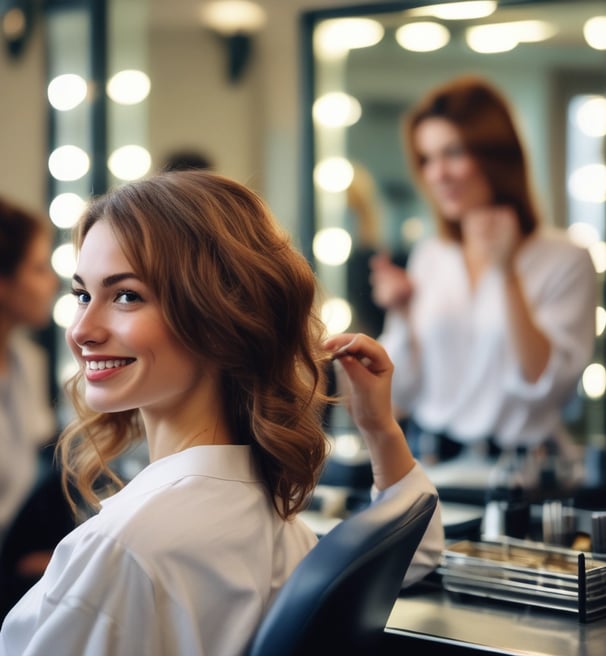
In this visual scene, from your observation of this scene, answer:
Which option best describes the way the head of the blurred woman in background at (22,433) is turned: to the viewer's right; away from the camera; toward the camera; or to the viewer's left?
to the viewer's right

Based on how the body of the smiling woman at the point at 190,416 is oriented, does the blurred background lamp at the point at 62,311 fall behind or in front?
in front

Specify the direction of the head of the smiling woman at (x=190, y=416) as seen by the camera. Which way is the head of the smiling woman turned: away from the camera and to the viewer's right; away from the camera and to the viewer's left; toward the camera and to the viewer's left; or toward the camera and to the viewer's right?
toward the camera and to the viewer's left

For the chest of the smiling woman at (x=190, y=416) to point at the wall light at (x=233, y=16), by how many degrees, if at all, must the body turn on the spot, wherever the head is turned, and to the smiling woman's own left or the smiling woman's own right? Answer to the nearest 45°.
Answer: approximately 45° to the smiling woman's own right

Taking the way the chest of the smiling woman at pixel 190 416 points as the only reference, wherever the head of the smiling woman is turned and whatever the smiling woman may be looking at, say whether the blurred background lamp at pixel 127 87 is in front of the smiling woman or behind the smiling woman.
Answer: in front

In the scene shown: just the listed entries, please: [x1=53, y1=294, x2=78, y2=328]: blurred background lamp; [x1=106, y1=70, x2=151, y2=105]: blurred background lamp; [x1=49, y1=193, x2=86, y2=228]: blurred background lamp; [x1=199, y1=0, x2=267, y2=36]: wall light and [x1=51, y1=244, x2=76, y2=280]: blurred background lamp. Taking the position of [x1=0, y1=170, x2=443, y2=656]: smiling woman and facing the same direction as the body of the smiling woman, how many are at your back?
0

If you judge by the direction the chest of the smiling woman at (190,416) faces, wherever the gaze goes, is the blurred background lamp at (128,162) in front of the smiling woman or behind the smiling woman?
in front
